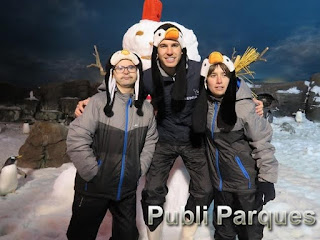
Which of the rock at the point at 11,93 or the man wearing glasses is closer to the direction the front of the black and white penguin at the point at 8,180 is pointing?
the man wearing glasses

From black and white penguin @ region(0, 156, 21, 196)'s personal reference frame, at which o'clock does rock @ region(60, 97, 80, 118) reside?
The rock is roughly at 8 o'clock from the black and white penguin.

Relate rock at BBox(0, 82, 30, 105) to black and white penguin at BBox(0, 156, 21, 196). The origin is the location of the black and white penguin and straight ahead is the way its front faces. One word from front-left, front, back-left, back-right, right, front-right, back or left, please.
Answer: back-left

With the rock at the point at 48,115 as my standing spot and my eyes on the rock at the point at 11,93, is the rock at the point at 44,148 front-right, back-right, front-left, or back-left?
back-left

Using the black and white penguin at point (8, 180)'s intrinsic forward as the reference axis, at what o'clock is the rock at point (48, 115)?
The rock is roughly at 8 o'clock from the black and white penguin.

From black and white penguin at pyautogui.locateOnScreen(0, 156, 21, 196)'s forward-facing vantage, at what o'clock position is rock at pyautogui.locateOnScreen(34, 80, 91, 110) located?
The rock is roughly at 8 o'clock from the black and white penguin.

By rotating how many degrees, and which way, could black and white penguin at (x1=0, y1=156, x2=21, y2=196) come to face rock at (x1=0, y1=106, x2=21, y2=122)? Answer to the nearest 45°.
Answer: approximately 135° to its left

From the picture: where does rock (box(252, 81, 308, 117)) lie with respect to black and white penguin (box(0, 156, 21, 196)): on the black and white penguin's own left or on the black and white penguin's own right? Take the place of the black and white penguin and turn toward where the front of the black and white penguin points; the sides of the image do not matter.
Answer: on the black and white penguin's own left

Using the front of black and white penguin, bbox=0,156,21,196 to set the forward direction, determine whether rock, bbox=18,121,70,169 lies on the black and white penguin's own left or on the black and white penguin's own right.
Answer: on the black and white penguin's own left

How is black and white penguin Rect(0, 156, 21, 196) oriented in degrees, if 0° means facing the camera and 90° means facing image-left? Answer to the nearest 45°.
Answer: approximately 315°
